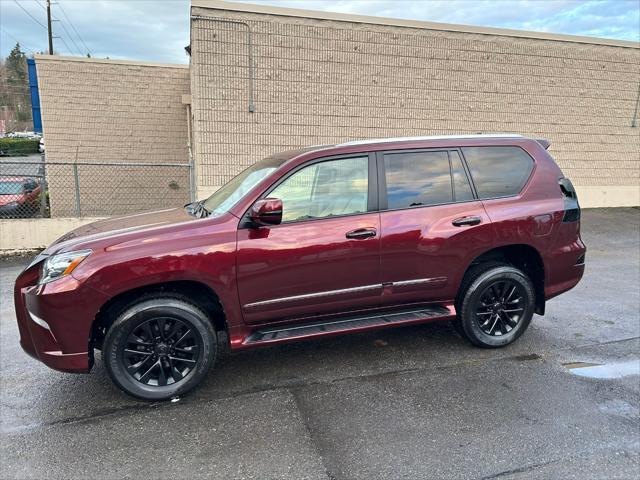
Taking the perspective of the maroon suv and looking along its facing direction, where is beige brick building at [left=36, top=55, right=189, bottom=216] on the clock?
The beige brick building is roughly at 2 o'clock from the maroon suv.

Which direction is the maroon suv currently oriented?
to the viewer's left

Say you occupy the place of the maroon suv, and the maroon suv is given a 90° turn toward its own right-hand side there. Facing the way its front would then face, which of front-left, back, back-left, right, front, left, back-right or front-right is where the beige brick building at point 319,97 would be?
front

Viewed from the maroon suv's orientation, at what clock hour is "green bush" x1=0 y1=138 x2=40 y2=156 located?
The green bush is roughly at 2 o'clock from the maroon suv.

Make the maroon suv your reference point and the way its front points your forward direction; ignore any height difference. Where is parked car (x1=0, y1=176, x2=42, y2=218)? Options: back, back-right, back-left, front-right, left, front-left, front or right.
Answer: front-right
